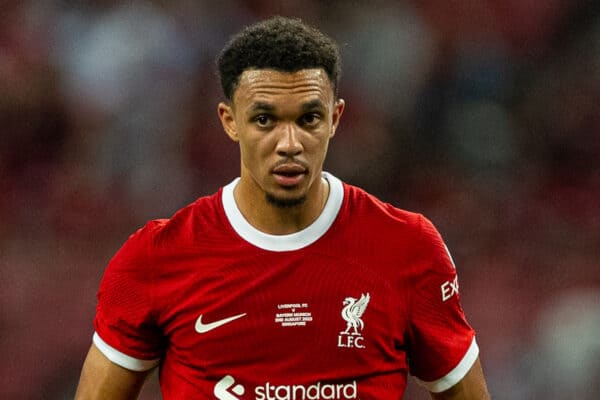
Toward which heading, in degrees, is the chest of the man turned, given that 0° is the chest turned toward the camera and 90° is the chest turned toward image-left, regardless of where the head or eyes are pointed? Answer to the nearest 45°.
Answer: approximately 0°
